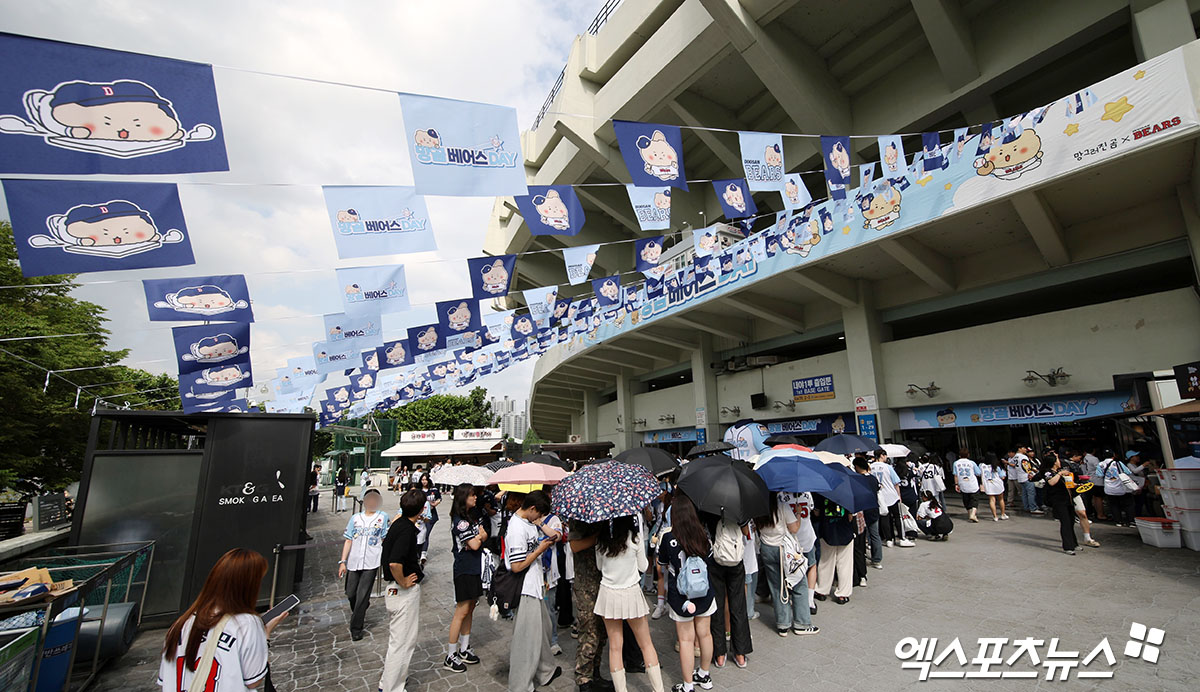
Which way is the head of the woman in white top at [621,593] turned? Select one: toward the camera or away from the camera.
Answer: away from the camera

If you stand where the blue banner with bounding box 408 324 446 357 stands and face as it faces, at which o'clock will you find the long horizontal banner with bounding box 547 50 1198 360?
The long horizontal banner is roughly at 10 o'clock from the blue banner.

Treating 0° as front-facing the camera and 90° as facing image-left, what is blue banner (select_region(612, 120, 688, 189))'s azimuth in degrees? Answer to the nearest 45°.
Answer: approximately 0°

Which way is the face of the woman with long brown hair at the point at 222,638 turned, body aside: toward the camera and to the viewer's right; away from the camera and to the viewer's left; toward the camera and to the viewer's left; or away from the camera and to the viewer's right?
away from the camera and to the viewer's right

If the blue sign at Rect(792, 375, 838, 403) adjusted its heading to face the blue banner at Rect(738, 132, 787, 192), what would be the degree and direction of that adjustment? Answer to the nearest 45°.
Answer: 0° — it already faces it

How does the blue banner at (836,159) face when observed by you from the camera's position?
facing the viewer

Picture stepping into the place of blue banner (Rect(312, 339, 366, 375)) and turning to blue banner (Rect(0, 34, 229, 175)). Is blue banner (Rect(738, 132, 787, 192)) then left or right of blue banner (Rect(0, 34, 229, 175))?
left

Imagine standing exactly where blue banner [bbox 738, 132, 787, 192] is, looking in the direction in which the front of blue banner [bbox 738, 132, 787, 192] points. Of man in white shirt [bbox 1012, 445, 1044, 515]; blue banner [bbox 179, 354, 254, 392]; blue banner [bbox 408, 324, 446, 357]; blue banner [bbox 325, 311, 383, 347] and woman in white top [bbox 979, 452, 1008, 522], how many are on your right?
3

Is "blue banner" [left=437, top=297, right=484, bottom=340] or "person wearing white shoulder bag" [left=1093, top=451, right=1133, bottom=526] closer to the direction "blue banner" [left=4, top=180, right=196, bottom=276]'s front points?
the person wearing white shoulder bag

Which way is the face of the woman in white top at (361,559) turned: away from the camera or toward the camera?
toward the camera

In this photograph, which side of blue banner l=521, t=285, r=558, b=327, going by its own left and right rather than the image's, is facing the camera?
front

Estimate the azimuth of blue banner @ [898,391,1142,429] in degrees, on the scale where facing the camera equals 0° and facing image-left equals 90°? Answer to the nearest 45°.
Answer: approximately 0°

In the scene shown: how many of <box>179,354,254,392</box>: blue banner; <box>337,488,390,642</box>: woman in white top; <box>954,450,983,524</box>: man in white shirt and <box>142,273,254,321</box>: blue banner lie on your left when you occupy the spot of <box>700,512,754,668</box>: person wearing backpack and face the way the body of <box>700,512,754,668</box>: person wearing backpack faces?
3

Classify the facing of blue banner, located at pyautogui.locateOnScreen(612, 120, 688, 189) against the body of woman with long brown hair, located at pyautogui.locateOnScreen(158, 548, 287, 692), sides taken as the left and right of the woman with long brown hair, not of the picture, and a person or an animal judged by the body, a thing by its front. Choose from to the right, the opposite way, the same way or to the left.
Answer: the opposite way

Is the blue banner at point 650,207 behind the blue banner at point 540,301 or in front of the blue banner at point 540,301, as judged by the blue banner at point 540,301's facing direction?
in front

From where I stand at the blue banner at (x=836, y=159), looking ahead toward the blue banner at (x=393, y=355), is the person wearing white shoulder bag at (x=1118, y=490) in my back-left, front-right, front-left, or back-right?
back-right
